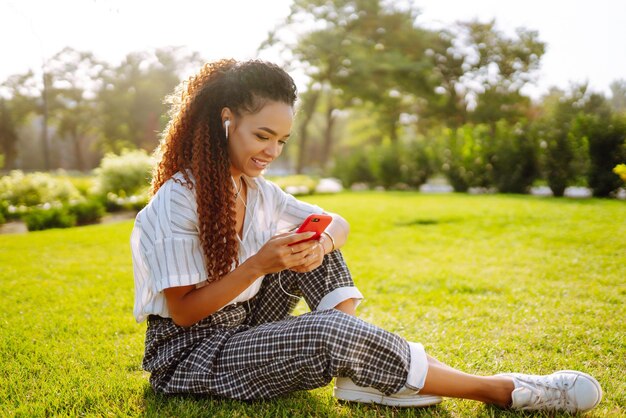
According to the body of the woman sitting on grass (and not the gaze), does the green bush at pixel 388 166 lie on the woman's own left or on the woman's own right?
on the woman's own left

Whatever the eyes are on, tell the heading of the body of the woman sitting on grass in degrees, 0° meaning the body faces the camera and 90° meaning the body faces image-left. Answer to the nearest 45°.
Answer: approximately 315°

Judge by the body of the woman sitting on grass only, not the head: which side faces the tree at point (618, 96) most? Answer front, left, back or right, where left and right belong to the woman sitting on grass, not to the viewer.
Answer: left

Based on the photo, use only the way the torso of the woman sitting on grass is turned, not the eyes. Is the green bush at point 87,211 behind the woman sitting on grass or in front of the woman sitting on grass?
behind

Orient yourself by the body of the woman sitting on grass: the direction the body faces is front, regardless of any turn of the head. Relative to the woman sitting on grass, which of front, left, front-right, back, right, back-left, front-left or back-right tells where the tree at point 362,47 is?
back-left

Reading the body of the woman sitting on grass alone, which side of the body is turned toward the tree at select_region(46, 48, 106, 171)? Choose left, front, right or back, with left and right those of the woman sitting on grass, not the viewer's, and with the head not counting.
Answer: back

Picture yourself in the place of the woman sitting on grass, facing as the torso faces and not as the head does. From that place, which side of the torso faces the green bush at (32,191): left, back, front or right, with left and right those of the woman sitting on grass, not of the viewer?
back

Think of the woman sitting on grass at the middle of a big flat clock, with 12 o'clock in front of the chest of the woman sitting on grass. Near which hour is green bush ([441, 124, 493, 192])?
The green bush is roughly at 8 o'clock from the woman sitting on grass.

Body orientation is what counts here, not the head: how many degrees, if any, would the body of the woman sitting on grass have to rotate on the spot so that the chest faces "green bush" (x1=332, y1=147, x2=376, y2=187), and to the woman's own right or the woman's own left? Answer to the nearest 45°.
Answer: approximately 135° to the woman's own left

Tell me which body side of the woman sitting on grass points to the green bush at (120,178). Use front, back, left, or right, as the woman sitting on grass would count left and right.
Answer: back

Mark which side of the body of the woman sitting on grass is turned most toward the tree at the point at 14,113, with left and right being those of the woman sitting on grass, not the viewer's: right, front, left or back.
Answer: back
